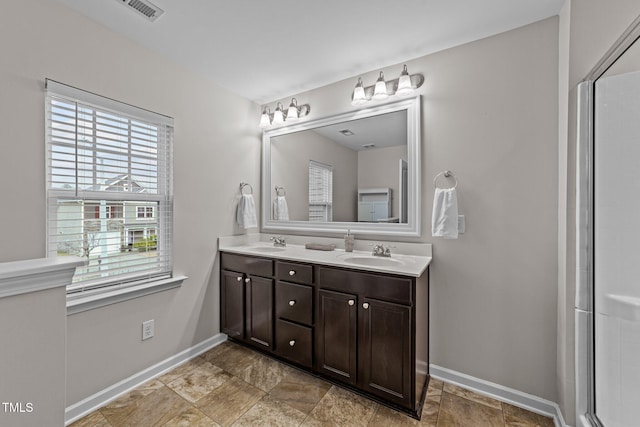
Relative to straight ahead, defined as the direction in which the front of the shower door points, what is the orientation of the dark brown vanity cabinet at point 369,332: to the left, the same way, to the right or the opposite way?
to the left

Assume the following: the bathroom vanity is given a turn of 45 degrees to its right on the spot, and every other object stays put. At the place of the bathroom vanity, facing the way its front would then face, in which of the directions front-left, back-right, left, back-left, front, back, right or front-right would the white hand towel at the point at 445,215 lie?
back

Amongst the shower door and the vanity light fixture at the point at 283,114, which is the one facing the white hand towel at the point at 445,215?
the shower door

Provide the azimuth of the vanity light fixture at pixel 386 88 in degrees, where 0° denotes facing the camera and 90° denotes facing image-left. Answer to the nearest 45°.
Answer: approximately 45°

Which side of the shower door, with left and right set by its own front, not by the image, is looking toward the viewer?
left
